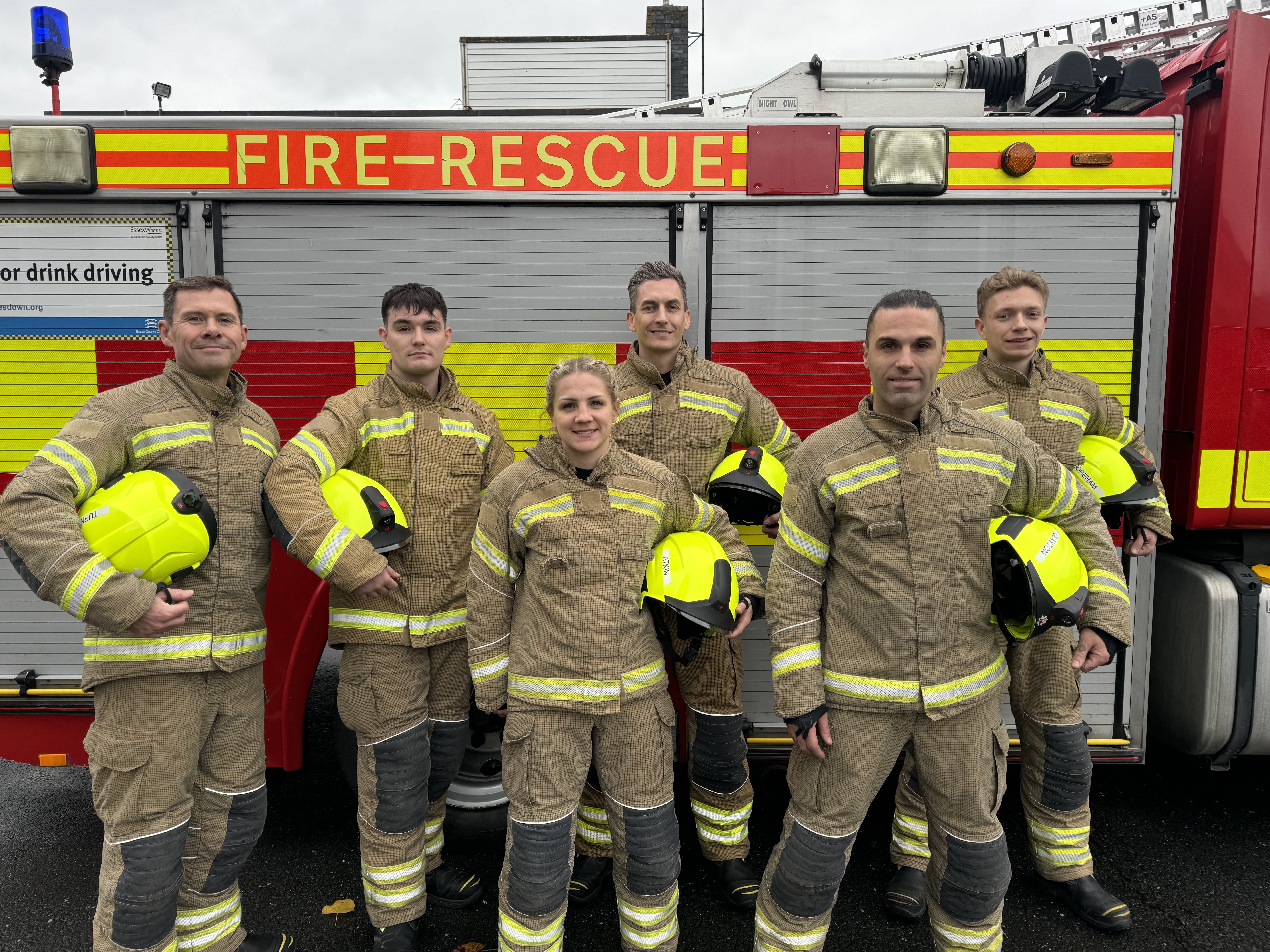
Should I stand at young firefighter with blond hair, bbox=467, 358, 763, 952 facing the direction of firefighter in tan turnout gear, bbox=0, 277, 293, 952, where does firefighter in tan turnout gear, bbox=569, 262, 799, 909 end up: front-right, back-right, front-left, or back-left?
back-right

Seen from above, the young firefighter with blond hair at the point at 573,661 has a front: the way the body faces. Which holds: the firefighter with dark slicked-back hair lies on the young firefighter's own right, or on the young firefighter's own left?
on the young firefighter's own left

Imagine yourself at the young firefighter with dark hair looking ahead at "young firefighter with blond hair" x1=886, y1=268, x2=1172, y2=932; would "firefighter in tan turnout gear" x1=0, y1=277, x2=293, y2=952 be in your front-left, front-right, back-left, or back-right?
back-right

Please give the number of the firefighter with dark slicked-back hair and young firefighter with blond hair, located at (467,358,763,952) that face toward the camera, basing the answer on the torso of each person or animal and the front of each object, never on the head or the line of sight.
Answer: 2
